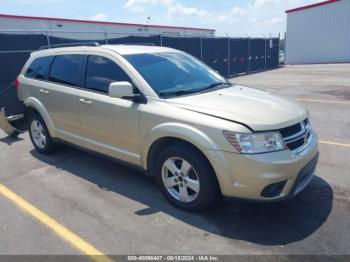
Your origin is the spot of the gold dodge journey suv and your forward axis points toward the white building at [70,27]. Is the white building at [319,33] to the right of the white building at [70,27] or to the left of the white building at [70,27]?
right

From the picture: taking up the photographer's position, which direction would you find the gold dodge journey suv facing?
facing the viewer and to the right of the viewer

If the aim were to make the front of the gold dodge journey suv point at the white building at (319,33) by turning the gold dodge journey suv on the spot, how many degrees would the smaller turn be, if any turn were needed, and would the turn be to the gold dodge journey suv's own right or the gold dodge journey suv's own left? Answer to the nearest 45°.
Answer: approximately 90° to the gold dodge journey suv's own left

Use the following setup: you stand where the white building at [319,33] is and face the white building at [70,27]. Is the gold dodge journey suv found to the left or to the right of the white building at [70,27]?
left

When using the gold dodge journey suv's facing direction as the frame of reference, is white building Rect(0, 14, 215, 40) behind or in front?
behind
